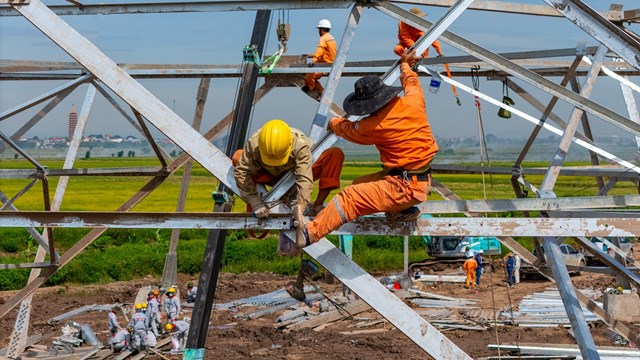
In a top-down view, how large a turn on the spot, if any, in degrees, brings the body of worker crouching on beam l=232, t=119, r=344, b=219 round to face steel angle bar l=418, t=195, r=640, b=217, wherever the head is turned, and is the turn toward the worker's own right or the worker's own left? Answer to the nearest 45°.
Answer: approximately 90° to the worker's own left

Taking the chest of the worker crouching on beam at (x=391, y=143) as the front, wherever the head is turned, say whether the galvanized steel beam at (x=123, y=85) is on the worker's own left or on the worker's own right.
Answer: on the worker's own left

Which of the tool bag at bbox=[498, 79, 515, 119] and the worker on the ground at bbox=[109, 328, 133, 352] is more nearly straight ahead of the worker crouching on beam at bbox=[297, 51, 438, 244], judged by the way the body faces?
the worker on the ground

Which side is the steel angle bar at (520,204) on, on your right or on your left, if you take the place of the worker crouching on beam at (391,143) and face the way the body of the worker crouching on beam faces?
on your right

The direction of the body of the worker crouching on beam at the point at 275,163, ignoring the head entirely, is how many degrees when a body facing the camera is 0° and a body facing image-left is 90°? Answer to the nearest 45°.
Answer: approximately 0°

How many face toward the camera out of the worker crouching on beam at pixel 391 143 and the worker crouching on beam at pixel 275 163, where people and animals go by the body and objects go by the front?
1

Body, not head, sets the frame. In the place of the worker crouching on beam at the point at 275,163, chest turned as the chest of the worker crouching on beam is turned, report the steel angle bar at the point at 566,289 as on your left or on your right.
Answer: on your left

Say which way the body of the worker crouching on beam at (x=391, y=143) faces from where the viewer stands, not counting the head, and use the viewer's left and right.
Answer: facing away from the viewer and to the left of the viewer
